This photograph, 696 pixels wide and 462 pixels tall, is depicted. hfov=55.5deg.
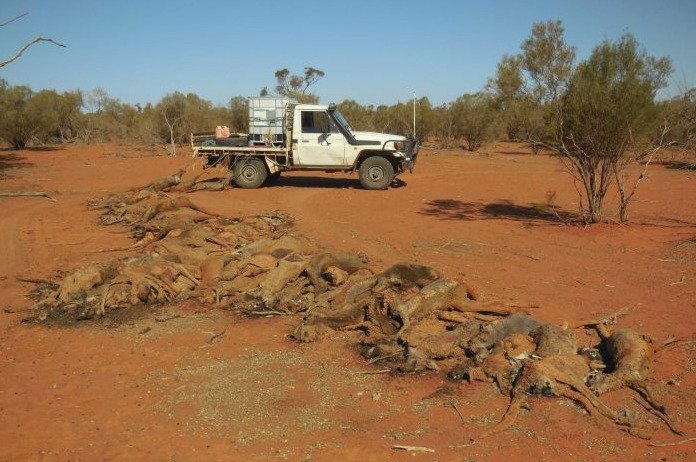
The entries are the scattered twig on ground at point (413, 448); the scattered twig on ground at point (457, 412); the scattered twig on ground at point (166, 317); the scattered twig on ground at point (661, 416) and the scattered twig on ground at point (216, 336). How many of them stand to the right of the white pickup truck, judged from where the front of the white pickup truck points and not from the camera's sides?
5

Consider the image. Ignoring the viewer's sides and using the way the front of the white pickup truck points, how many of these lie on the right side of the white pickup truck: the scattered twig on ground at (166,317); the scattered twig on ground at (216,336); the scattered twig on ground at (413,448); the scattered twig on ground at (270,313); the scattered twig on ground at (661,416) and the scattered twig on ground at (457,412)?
6

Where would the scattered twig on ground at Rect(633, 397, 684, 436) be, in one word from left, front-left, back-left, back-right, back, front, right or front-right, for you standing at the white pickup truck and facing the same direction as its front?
right

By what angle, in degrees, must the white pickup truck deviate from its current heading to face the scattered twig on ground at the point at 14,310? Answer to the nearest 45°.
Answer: approximately 90° to its right

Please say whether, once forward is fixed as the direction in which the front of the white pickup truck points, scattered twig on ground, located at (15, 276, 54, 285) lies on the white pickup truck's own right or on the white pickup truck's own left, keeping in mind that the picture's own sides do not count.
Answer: on the white pickup truck's own right

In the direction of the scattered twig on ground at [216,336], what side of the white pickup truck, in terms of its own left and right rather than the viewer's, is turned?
right

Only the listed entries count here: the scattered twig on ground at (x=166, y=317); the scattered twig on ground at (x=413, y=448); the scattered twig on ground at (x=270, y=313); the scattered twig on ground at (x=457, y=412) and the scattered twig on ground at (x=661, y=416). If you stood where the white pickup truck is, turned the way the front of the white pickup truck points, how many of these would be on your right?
5

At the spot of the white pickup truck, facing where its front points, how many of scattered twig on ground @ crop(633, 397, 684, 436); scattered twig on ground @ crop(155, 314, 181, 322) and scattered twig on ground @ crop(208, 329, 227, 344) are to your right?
3

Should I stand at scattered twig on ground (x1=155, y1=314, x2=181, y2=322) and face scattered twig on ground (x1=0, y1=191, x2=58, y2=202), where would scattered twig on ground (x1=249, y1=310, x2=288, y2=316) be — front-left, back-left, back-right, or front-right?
back-right

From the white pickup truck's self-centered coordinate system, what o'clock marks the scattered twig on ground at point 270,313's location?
The scattered twig on ground is roughly at 3 o'clock from the white pickup truck.

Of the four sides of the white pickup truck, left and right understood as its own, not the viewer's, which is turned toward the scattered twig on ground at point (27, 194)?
back

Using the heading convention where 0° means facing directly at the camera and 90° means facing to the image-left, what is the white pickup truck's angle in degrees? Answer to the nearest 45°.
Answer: approximately 270°

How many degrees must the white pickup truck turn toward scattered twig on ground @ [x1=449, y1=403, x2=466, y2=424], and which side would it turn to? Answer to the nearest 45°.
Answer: approximately 90° to its right
